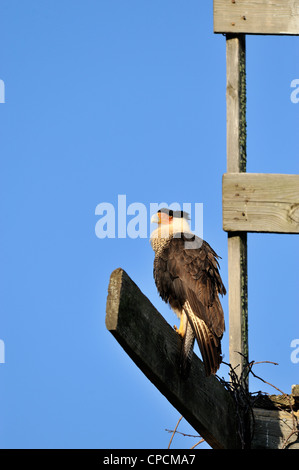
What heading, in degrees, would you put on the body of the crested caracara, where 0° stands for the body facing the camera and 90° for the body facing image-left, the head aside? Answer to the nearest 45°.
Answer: approximately 90°
